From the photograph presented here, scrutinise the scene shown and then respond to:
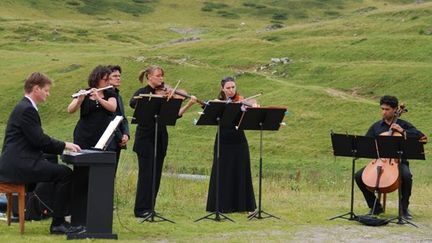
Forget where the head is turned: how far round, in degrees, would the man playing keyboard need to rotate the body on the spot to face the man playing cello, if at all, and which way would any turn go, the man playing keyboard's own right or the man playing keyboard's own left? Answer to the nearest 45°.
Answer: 0° — they already face them

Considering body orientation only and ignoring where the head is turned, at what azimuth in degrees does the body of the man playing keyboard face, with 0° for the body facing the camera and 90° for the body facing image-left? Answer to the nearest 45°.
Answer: approximately 270°

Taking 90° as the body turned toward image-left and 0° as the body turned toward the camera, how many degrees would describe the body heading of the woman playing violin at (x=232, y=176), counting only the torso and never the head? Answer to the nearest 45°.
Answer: approximately 0°

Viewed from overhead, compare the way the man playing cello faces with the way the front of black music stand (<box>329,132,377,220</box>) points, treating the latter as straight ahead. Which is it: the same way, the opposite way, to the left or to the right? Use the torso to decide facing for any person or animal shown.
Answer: the opposite way

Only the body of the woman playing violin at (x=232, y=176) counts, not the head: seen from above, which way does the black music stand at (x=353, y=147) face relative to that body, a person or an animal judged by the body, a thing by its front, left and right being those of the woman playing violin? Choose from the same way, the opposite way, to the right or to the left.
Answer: the opposite way

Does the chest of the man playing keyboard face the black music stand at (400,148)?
yes

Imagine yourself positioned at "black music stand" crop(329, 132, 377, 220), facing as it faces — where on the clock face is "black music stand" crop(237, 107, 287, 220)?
"black music stand" crop(237, 107, 287, 220) is roughly at 8 o'clock from "black music stand" crop(329, 132, 377, 220).

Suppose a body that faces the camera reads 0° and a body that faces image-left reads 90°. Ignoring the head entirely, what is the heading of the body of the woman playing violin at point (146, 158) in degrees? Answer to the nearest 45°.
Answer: approximately 315°
